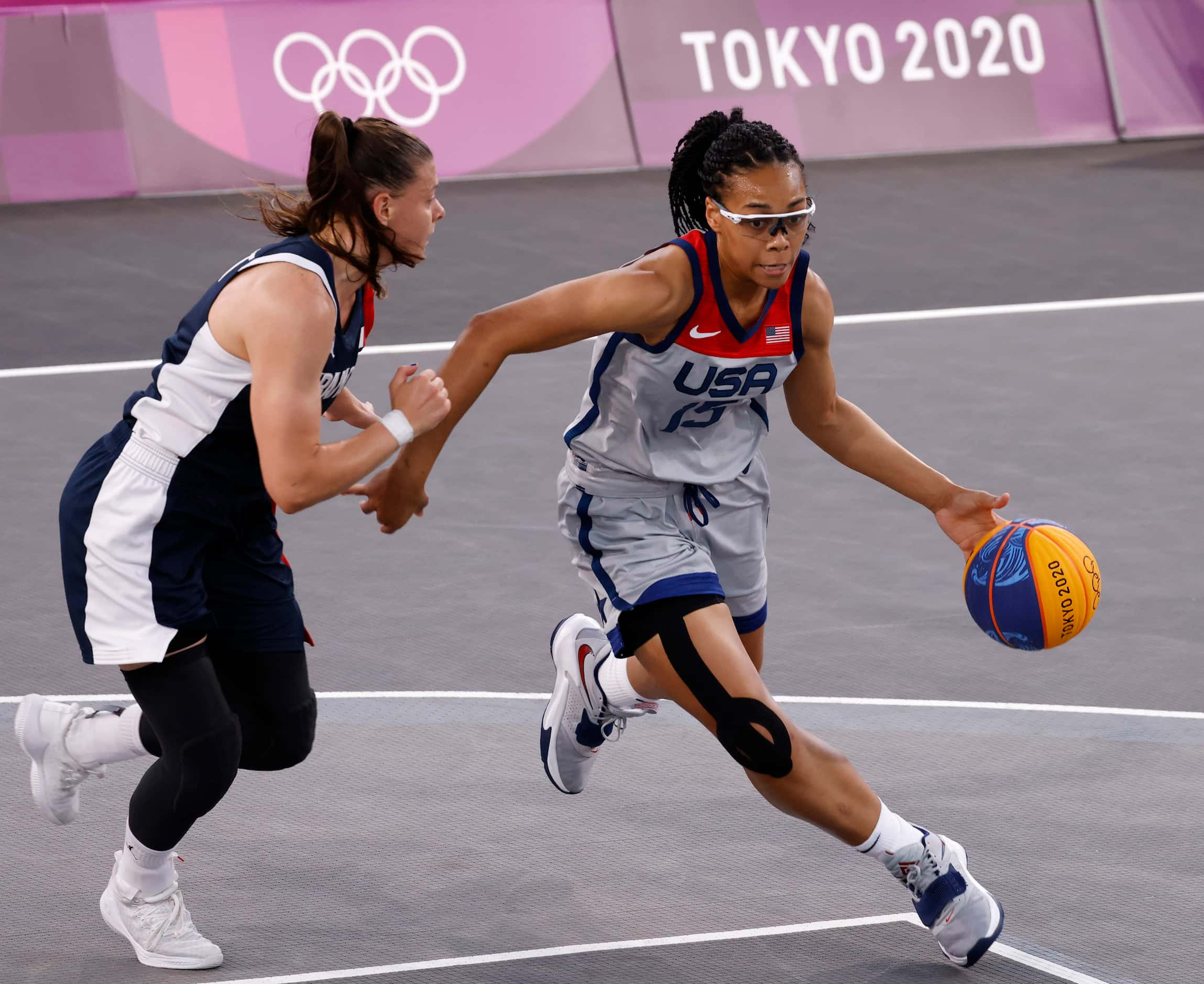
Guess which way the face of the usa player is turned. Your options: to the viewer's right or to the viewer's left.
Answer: to the viewer's right

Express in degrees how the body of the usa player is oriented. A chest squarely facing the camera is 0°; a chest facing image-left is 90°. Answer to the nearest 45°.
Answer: approximately 315°

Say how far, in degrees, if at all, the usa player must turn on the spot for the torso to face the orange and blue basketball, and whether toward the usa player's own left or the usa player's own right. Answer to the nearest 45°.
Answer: approximately 45° to the usa player's own left
